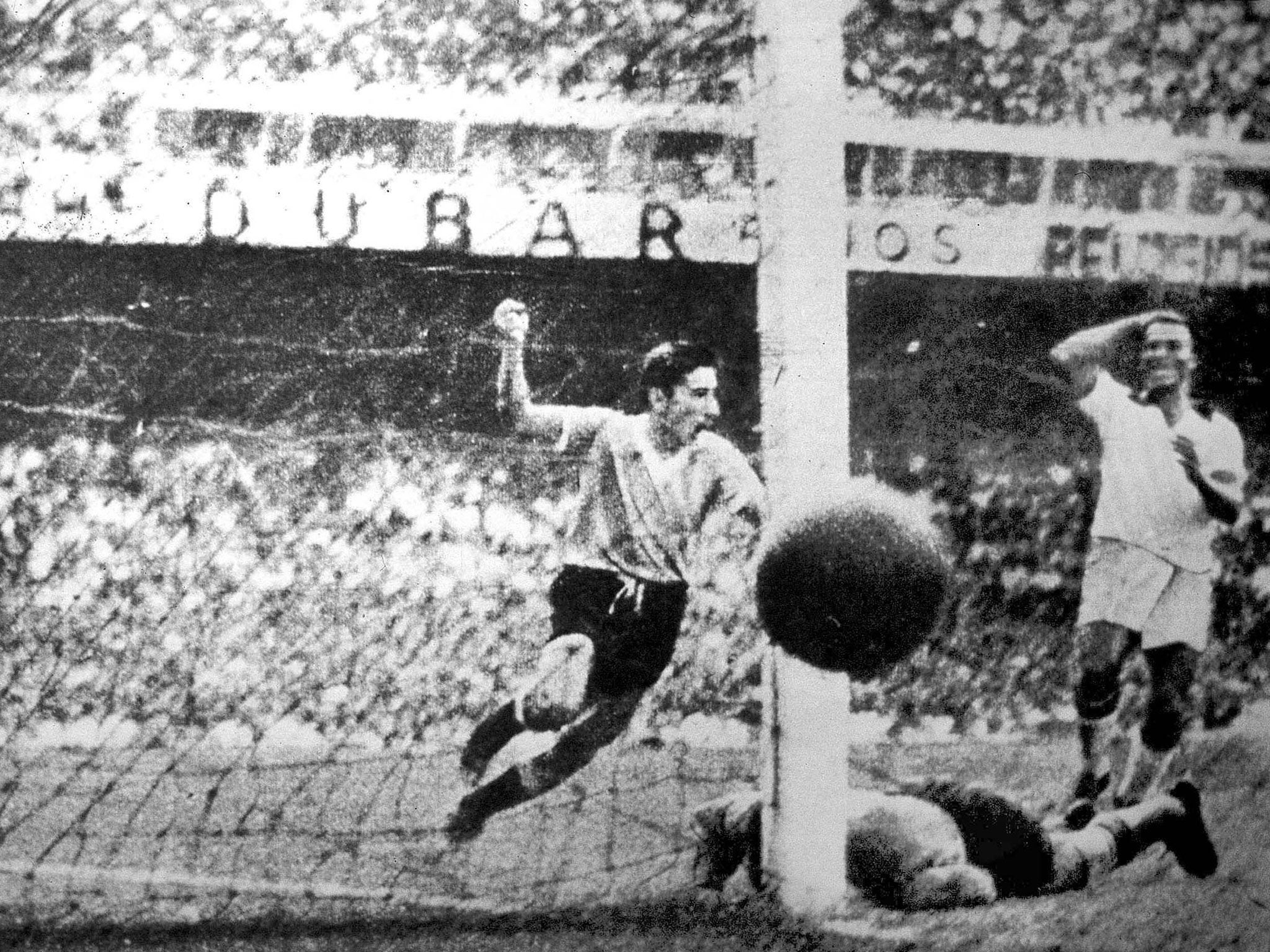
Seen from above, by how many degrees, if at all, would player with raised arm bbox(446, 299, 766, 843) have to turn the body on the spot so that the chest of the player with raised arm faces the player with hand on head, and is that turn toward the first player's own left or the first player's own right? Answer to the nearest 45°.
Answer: approximately 45° to the first player's own left

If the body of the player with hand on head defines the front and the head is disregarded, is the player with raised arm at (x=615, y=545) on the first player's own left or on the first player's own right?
on the first player's own right

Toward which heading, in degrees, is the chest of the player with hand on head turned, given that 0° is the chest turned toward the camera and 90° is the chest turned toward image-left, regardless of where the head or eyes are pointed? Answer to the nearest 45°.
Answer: approximately 0°

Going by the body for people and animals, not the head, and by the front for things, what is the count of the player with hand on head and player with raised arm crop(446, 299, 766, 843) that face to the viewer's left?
0

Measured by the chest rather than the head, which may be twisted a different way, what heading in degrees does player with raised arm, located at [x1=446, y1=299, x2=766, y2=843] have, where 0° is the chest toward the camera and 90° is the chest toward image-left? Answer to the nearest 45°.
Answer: approximately 315°
